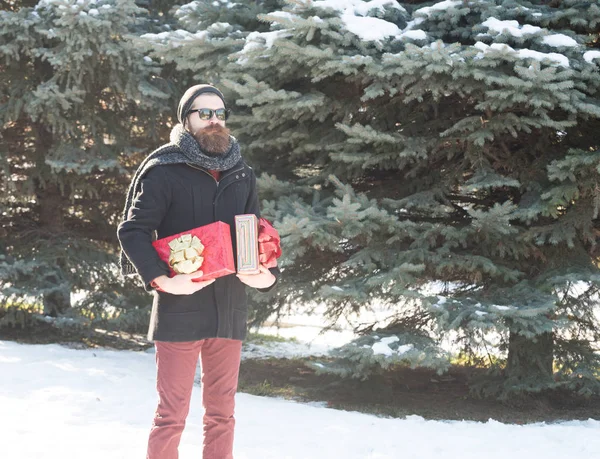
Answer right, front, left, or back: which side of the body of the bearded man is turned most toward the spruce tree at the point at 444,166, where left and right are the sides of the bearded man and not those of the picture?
left

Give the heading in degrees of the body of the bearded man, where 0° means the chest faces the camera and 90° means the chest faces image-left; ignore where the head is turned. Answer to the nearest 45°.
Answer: approximately 315°
